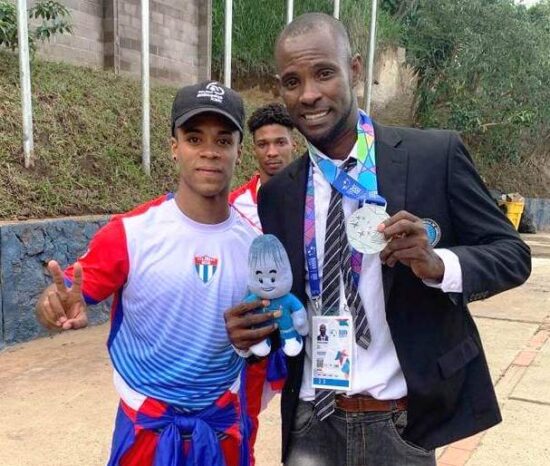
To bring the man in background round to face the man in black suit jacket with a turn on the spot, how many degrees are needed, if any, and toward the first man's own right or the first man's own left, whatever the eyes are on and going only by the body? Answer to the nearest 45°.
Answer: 0° — they already face them

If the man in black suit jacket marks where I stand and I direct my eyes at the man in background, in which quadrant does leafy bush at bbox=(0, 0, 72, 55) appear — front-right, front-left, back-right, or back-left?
front-left

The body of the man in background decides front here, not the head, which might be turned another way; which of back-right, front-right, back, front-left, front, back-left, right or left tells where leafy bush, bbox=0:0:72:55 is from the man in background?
back-right

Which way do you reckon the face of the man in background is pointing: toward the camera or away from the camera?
toward the camera

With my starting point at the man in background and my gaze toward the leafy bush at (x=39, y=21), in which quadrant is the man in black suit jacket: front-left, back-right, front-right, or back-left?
back-left

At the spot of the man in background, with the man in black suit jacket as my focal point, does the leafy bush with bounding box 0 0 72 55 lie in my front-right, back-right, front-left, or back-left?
back-right

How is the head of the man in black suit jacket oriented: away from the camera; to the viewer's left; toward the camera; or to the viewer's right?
toward the camera

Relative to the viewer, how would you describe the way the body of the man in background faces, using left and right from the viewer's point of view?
facing the viewer

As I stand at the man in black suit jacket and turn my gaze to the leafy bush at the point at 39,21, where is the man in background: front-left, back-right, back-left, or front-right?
front-right

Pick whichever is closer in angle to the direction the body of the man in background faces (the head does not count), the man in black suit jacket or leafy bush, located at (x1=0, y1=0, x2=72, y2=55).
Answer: the man in black suit jacket
